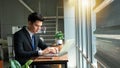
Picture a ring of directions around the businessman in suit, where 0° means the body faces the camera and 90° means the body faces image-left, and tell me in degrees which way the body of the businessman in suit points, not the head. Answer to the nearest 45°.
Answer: approximately 315°
